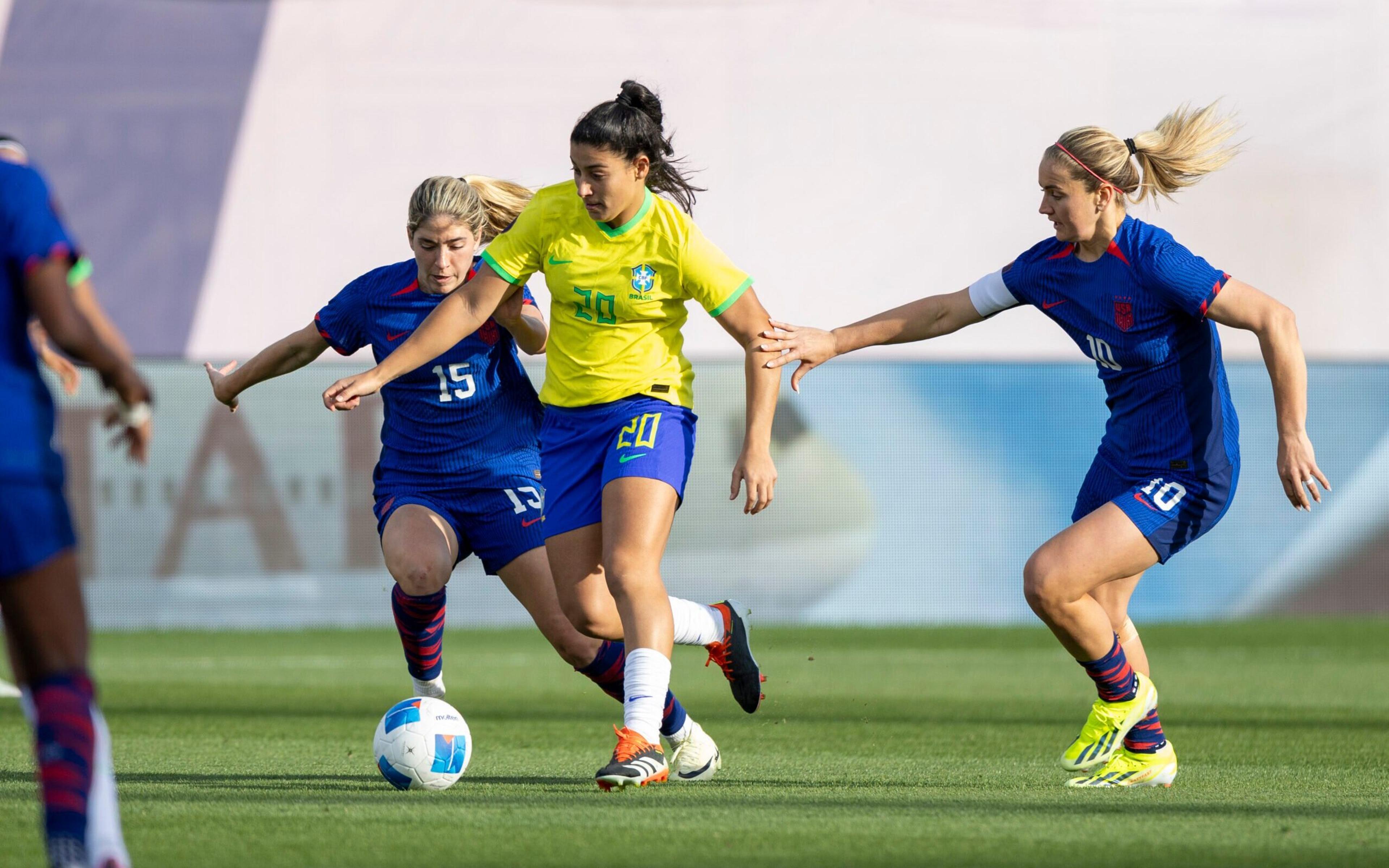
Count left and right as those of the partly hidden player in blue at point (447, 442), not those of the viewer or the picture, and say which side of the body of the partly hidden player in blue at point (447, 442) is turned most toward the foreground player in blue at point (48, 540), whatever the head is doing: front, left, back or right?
front

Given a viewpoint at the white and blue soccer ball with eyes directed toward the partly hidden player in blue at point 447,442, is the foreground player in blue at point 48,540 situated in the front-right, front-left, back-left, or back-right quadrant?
back-left

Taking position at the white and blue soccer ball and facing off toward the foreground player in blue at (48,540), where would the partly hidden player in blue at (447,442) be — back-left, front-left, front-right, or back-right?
back-right

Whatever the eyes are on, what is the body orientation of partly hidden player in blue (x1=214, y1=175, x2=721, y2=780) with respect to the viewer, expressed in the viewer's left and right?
facing the viewer

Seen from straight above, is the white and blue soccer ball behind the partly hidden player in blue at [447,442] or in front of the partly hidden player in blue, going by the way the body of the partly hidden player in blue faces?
in front
